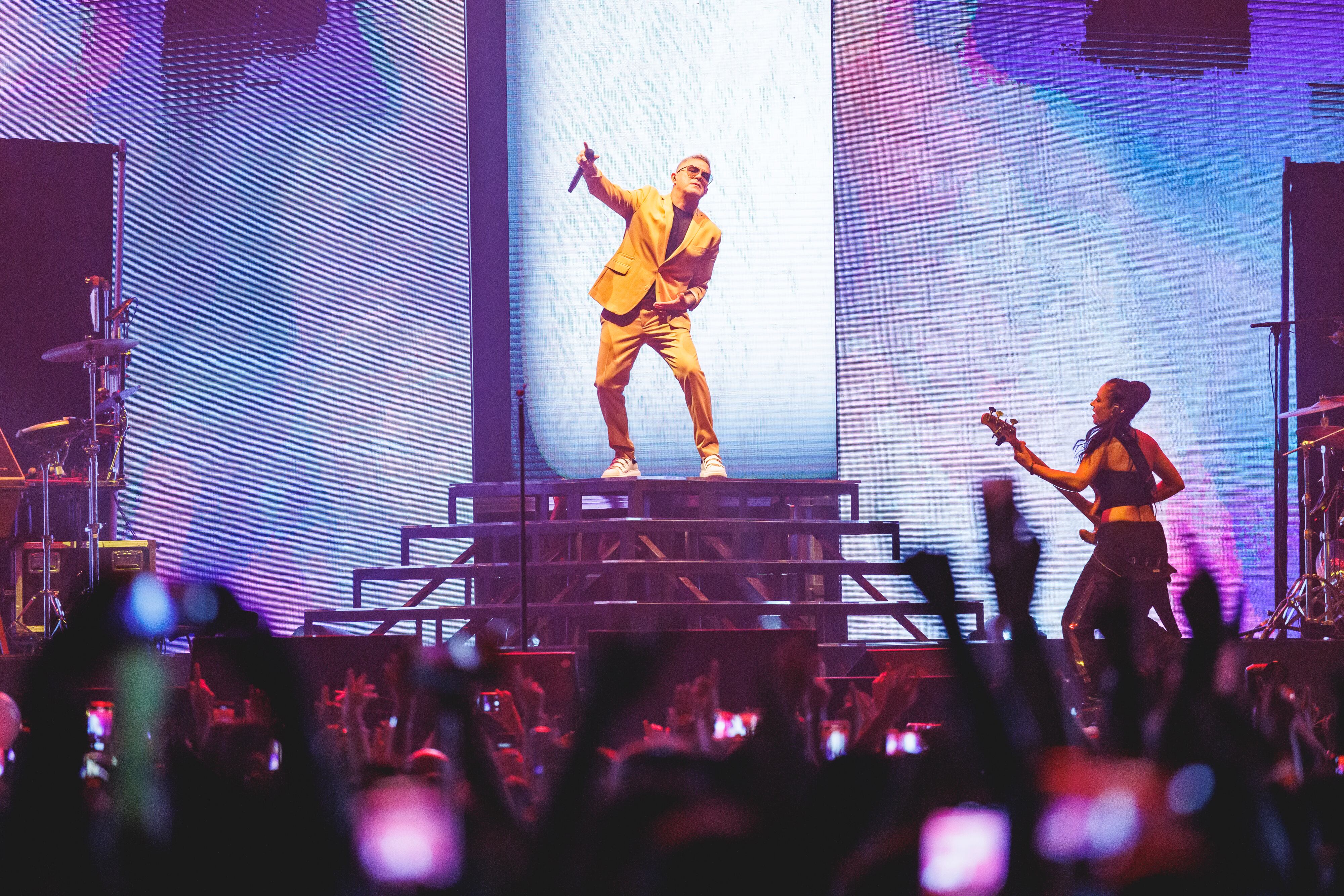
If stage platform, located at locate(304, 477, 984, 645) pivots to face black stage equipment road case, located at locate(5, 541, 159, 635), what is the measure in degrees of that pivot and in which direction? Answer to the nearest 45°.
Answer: approximately 90° to its right

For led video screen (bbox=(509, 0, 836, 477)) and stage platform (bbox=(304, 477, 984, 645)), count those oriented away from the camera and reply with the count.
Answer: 0

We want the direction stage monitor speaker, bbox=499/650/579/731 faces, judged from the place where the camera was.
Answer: facing away from the viewer

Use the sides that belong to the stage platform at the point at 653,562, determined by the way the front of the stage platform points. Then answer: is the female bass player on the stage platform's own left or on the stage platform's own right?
on the stage platform's own left

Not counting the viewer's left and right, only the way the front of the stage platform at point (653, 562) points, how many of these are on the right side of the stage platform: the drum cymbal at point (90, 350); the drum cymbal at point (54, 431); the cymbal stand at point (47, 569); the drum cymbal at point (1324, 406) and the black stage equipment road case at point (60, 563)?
4

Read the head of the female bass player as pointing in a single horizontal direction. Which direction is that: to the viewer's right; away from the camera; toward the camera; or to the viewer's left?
to the viewer's left

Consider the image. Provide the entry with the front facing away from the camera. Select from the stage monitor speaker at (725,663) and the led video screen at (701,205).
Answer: the stage monitor speaker

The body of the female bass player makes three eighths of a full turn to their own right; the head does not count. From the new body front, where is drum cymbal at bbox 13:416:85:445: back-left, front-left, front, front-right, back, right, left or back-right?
back

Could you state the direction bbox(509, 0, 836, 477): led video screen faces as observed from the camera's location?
facing the viewer

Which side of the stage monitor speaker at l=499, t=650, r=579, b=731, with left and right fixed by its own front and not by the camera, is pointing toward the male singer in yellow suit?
front

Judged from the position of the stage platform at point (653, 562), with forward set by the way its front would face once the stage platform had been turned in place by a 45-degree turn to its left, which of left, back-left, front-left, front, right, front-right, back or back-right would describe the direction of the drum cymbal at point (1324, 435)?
front-left

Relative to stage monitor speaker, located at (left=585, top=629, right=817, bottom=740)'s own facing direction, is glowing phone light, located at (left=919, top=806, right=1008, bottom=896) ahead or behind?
behind

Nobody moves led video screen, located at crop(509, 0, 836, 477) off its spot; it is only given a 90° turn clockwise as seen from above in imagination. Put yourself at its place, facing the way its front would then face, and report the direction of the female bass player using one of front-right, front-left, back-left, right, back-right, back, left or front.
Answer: back-left

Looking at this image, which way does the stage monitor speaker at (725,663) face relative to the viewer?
away from the camera

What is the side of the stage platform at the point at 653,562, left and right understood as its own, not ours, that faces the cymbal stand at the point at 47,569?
right

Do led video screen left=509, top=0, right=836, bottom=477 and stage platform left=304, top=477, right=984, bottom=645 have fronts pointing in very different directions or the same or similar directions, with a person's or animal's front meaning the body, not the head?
same or similar directions

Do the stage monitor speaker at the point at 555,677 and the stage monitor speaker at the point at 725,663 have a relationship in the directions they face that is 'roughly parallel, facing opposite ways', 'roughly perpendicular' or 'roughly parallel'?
roughly parallel
